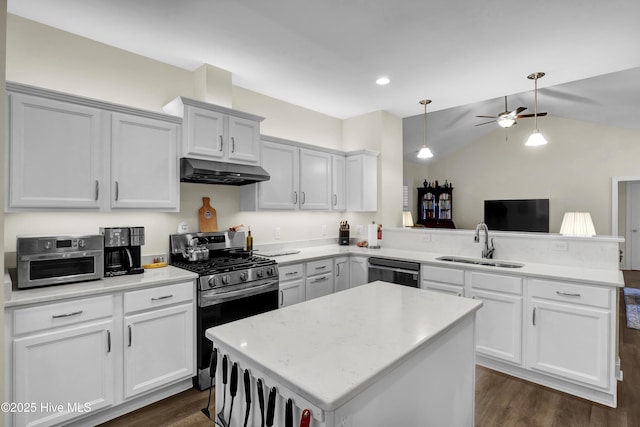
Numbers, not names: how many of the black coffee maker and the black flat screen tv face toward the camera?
2

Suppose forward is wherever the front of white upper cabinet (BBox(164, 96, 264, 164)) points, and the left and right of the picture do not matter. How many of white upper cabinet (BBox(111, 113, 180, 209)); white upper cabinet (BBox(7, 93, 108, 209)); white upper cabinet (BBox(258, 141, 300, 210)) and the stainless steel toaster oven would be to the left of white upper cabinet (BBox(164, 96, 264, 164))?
1

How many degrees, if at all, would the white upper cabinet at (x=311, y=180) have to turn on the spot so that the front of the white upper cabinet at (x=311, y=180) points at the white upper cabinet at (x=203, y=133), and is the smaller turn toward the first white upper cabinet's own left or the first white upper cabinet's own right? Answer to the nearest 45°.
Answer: approximately 90° to the first white upper cabinet's own right

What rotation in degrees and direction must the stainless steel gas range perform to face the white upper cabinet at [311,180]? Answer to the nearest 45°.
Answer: approximately 90° to its left

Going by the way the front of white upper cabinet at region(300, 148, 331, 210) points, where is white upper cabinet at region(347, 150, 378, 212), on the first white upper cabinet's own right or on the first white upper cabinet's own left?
on the first white upper cabinet's own left

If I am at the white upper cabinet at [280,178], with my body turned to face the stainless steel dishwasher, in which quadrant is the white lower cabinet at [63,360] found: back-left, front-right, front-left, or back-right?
back-right

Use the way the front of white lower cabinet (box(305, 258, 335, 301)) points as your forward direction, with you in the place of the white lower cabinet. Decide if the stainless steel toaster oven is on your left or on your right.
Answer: on your right

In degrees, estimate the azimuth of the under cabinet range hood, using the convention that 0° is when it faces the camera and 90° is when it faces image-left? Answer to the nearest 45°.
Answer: approximately 315°

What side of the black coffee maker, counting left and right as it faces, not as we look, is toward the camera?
front

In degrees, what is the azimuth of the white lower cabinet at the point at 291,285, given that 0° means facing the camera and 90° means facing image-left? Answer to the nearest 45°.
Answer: approximately 315°

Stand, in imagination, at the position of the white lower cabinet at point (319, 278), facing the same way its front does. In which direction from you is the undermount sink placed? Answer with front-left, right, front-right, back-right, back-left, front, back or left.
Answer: front-left

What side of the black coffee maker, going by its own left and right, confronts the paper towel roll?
left

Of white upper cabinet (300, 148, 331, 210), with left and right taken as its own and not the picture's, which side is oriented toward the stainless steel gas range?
right
